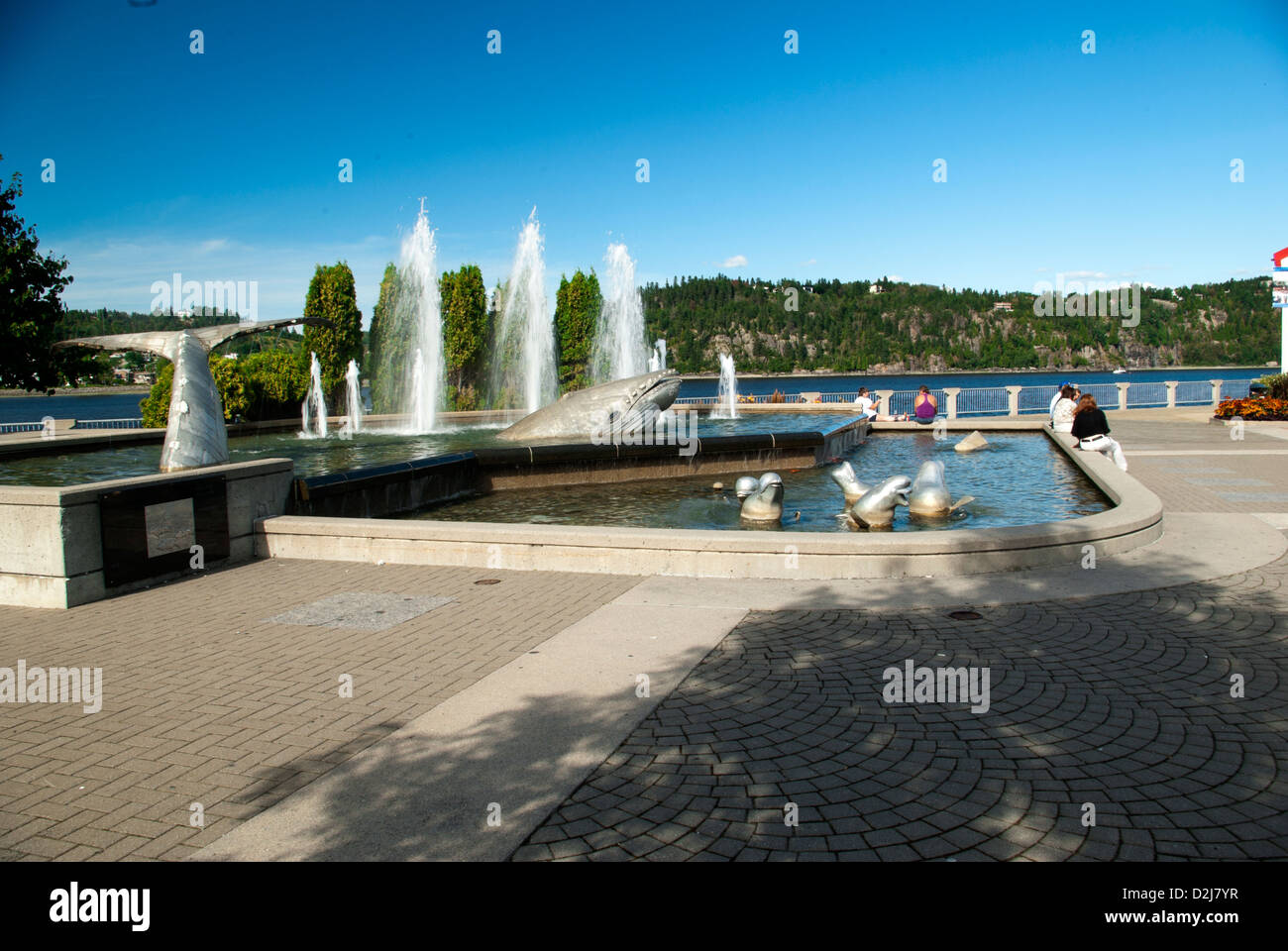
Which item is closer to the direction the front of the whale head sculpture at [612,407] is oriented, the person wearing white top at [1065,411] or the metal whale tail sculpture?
the person wearing white top

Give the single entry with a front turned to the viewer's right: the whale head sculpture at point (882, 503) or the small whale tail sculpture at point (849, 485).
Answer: the whale head sculpture at point (882, 503)

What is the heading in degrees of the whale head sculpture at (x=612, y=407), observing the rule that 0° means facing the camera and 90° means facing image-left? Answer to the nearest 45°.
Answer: approximately 270°

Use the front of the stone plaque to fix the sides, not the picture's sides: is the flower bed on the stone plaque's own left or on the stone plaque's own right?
on the stone plaque's own left
